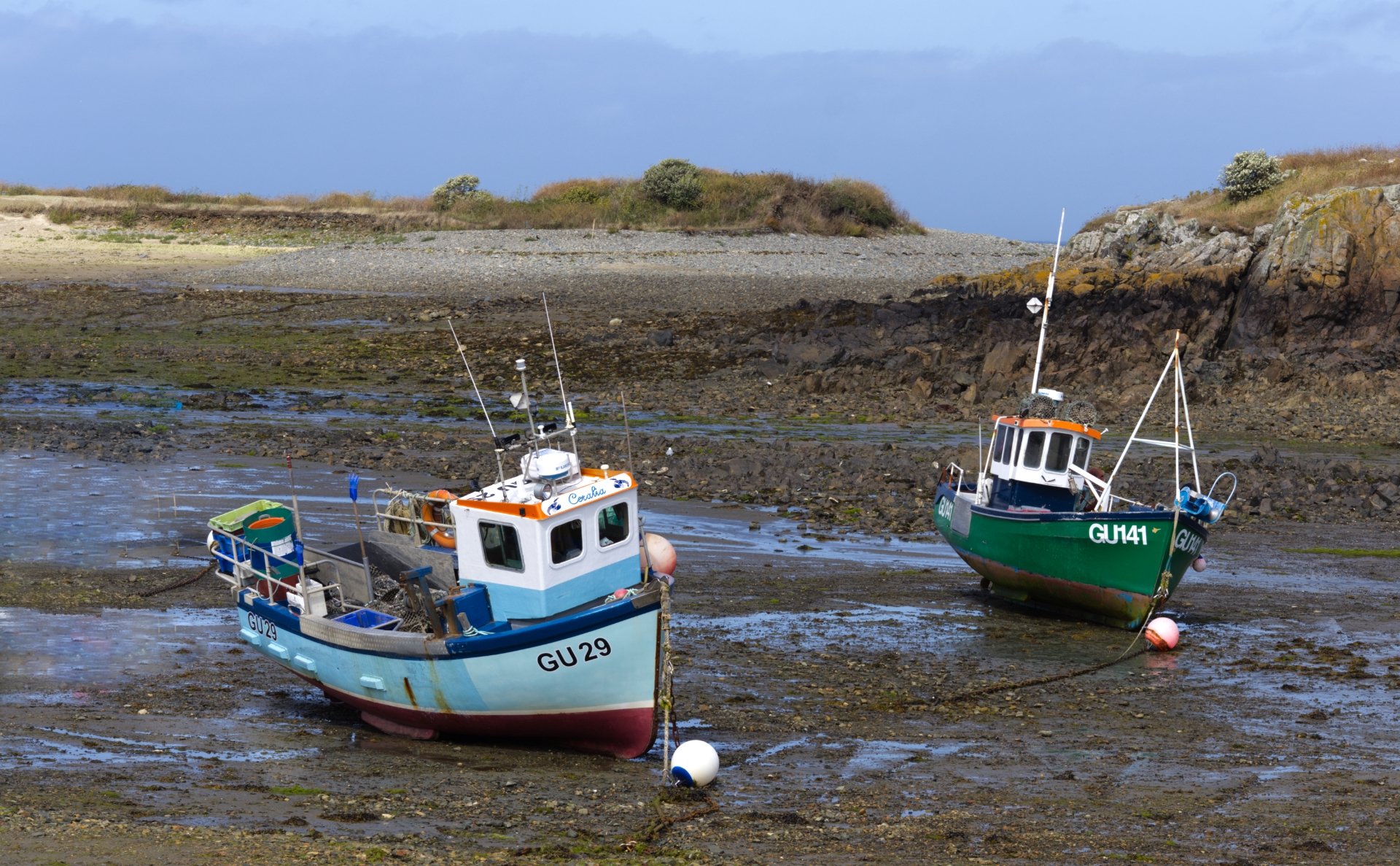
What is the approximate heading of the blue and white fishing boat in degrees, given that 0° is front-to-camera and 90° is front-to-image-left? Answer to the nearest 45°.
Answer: approximately 315°

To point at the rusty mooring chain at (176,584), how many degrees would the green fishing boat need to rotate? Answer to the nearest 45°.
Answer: approximately 135° to its right

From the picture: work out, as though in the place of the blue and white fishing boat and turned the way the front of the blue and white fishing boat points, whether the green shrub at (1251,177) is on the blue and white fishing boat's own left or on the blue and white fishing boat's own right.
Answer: on the blue and white fishing boat's own left

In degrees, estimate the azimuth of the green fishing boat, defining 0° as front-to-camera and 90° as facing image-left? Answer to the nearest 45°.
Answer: approximately 315°

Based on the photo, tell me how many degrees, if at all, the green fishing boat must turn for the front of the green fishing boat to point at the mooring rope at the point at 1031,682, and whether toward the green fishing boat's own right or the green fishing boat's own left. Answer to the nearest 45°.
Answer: approximately 45° to the green fishing boat's own right
